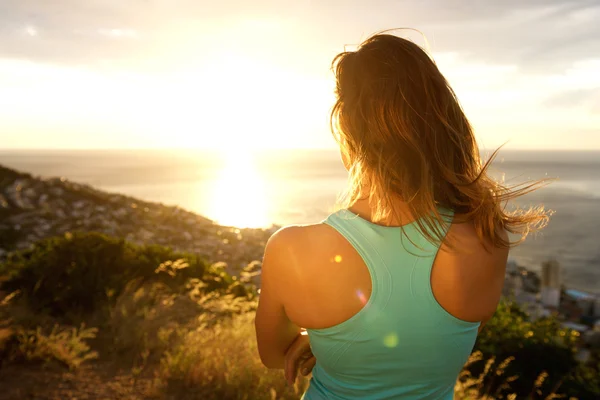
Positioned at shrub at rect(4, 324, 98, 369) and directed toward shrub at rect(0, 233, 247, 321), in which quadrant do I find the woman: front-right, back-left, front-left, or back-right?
back-right

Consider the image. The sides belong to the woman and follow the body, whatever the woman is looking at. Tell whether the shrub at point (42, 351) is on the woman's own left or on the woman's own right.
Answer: on the woman's own left

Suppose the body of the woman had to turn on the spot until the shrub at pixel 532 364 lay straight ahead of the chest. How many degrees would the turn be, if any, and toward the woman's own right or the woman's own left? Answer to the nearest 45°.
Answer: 0° — they already face it

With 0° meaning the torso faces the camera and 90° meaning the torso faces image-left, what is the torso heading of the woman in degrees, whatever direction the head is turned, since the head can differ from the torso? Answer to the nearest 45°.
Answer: approximately 180°

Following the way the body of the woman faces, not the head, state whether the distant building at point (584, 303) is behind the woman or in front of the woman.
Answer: in front
